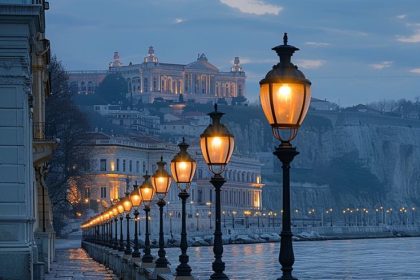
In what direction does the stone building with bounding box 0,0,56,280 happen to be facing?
to the viewer's right
